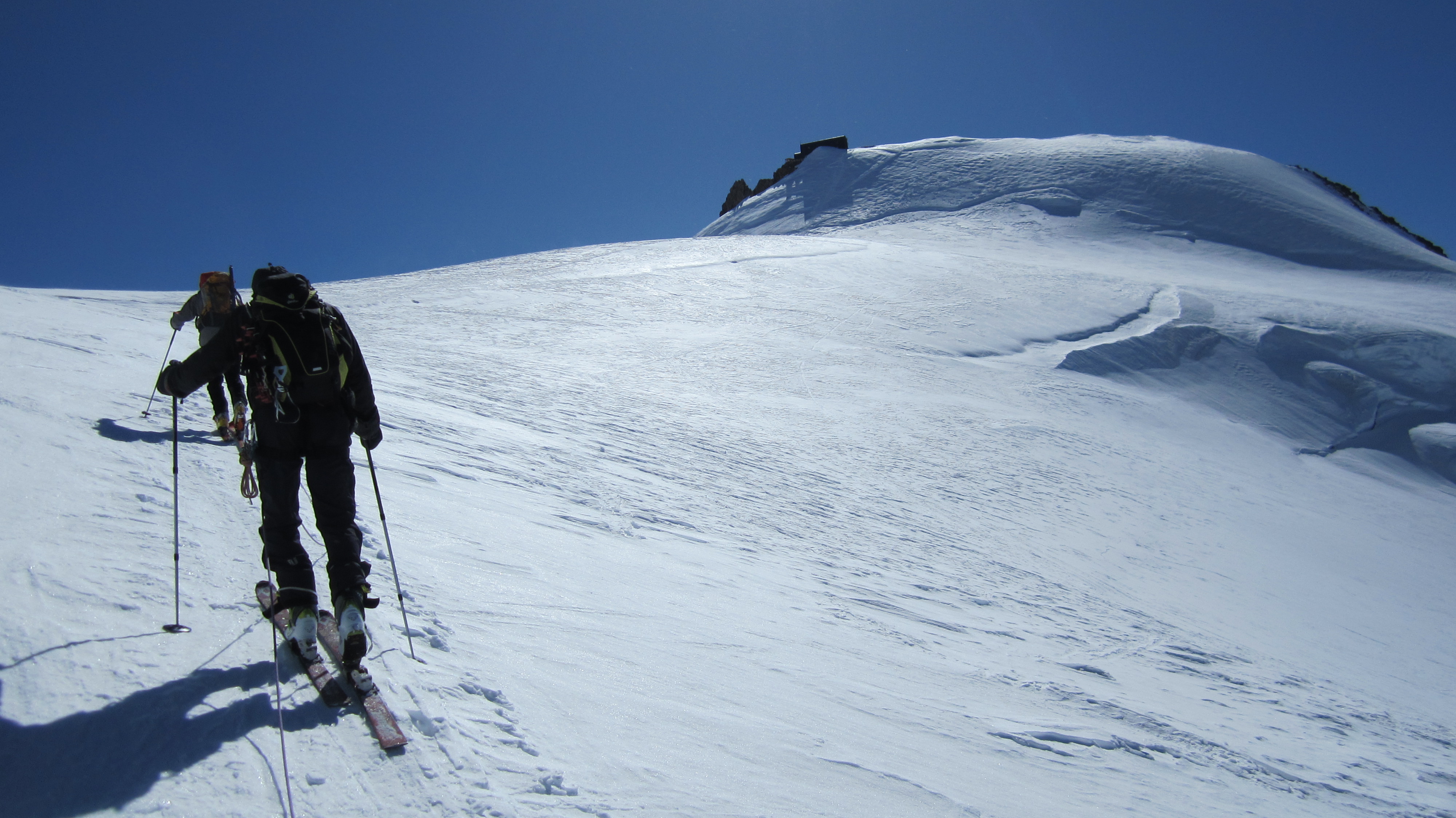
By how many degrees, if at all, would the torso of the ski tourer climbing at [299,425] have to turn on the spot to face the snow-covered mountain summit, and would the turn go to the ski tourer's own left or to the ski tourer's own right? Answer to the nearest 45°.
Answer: approximately 45° to the ski tourer's own right

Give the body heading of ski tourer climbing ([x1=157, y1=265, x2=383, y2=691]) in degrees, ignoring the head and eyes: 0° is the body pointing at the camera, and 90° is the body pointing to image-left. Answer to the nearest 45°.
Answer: approximately 180°
